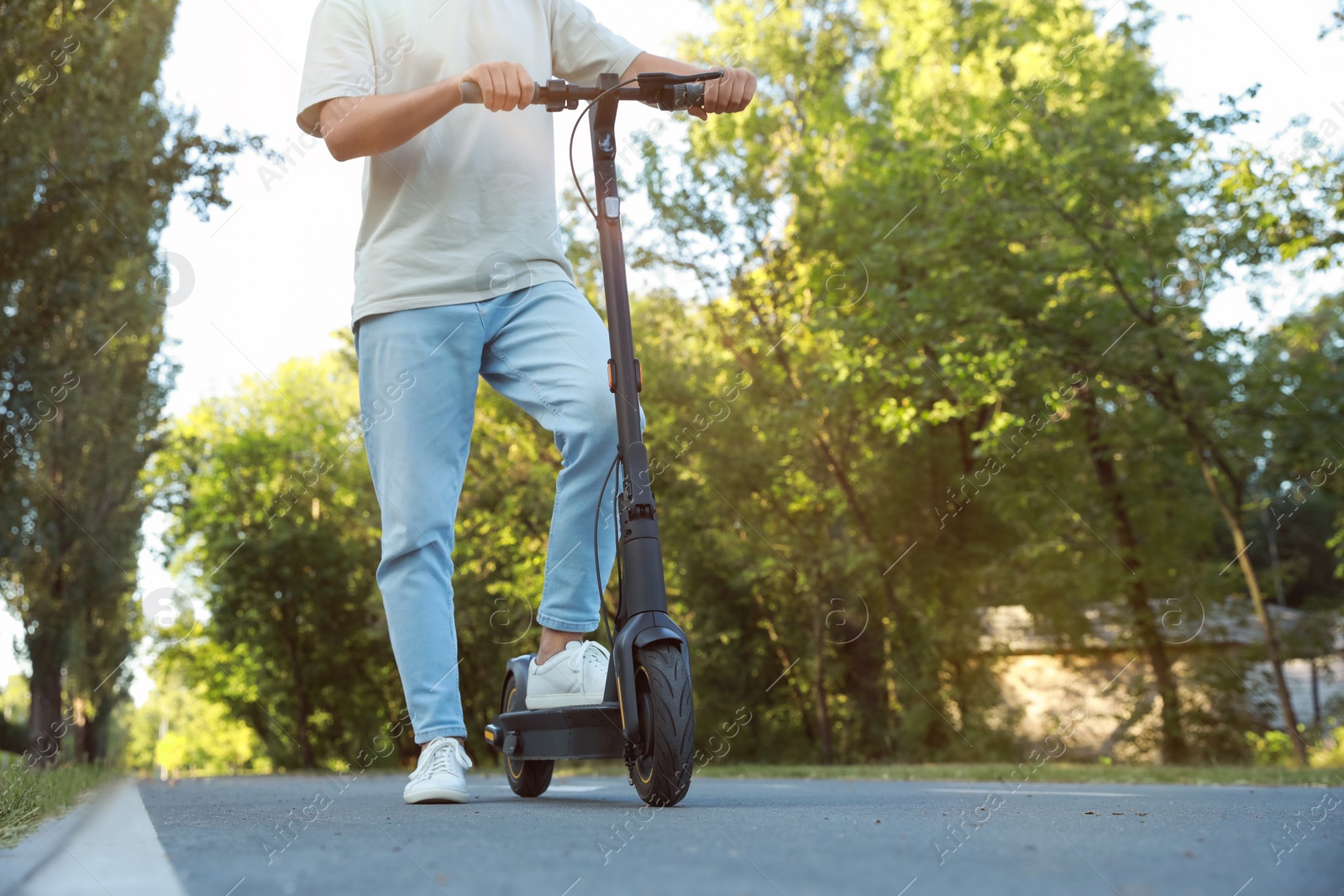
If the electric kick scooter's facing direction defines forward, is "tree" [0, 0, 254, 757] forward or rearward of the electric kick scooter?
rearward

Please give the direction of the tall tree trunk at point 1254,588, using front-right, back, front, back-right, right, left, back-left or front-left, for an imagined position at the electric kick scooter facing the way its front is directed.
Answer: left

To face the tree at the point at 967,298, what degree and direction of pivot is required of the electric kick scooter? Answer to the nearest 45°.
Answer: approximately 90° to its left

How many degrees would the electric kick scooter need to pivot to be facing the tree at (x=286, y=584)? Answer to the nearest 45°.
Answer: approximately 135° to its left

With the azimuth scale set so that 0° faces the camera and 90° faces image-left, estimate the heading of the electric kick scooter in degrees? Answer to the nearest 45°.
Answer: approximately 315°

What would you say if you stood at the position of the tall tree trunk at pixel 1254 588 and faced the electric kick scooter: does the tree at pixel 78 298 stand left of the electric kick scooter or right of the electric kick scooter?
right
